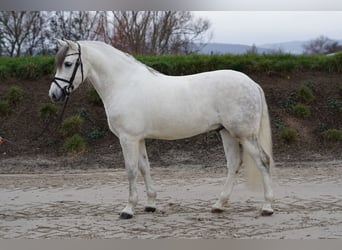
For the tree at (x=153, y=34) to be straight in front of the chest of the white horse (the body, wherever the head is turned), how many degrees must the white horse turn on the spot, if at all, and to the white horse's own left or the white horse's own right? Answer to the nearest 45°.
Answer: approximately 90° to the white horse's own right

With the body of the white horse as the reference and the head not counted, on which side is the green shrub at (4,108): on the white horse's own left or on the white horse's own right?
on the white horse's own right

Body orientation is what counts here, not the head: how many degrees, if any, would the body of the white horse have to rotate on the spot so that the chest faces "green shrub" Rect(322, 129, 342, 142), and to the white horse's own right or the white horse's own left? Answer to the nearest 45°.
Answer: approximately 135° to the white horse's own right

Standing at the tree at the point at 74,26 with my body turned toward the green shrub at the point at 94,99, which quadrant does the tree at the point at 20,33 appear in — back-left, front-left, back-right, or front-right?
back-right

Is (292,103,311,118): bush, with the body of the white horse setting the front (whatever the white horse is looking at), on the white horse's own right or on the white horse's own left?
on the white horse's own right

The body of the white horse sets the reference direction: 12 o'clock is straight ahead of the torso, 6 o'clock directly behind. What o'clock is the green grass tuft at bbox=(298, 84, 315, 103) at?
The green grass tuft is roughly at 4 o'clock from the white horse.

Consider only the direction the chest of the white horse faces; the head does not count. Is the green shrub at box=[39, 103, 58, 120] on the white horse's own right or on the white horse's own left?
on the white horse's own right

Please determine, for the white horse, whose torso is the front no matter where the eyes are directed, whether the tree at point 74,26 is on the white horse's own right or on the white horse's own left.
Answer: on the white horse's own right

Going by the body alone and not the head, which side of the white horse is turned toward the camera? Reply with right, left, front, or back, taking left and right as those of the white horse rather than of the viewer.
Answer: left

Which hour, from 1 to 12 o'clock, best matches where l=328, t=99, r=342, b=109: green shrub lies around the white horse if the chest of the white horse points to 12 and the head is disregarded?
The green shrub is roughly at 4 o'clock from the white horse.
